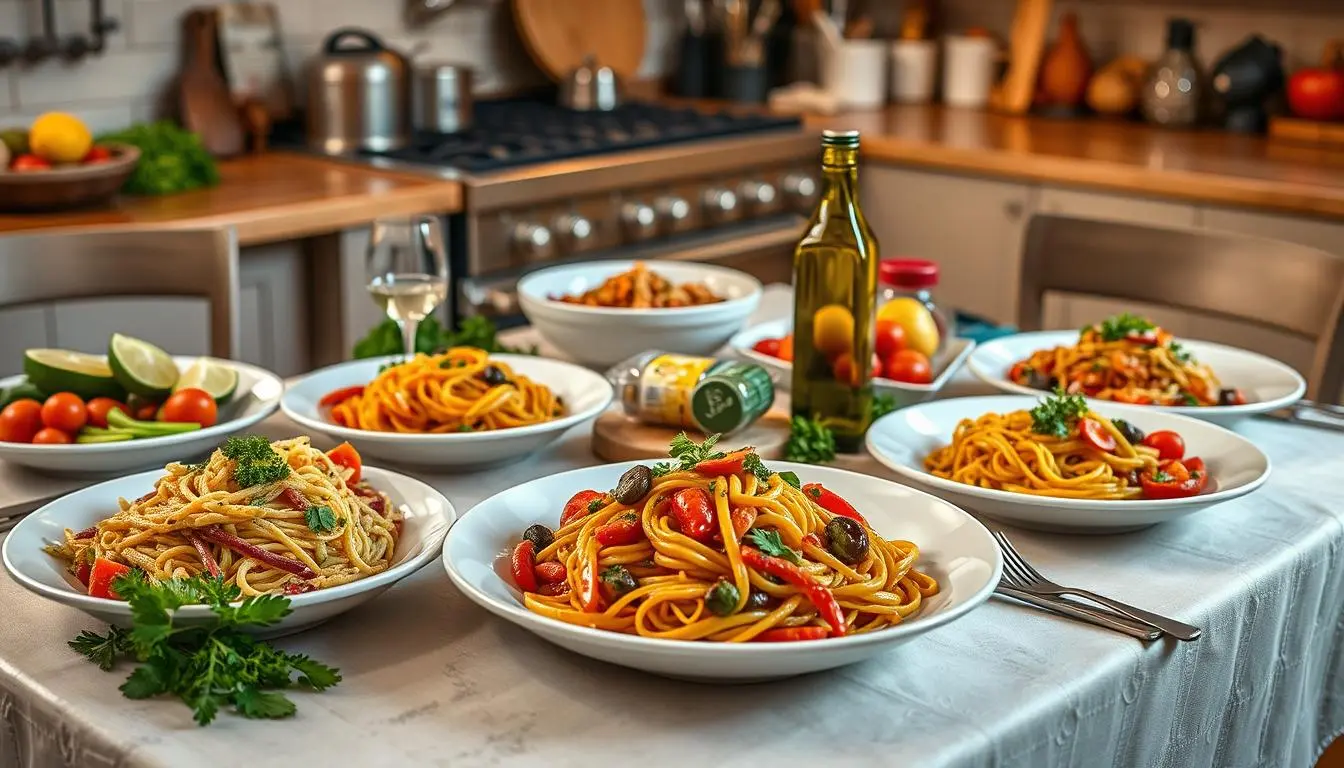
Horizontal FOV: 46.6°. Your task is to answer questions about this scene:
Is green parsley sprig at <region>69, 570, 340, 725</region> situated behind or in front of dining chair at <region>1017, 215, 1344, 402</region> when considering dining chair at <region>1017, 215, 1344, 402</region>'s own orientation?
in front

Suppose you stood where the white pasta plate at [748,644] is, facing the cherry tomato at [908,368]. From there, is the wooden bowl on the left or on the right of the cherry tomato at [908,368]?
left

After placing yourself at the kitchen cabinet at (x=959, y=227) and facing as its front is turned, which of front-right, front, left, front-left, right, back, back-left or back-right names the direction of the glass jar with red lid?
front-left

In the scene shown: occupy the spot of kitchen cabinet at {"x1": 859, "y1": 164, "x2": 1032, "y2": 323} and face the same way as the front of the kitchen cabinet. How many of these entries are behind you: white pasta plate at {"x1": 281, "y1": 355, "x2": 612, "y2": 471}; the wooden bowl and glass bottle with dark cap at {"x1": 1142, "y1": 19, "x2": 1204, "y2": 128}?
1

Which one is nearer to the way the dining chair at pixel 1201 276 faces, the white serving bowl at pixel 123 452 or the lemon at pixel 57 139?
the white serving bowl

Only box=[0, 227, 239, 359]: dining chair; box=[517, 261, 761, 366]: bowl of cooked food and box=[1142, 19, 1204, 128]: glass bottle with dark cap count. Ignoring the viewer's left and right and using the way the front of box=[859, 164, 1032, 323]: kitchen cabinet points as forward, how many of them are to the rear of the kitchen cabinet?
1

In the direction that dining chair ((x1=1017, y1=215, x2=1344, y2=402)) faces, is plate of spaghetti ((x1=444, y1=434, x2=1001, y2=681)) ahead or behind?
ahead

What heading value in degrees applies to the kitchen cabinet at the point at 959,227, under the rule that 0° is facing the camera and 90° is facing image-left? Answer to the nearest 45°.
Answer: approximately 45°

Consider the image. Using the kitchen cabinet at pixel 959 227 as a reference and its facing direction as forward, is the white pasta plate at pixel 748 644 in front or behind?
in front
